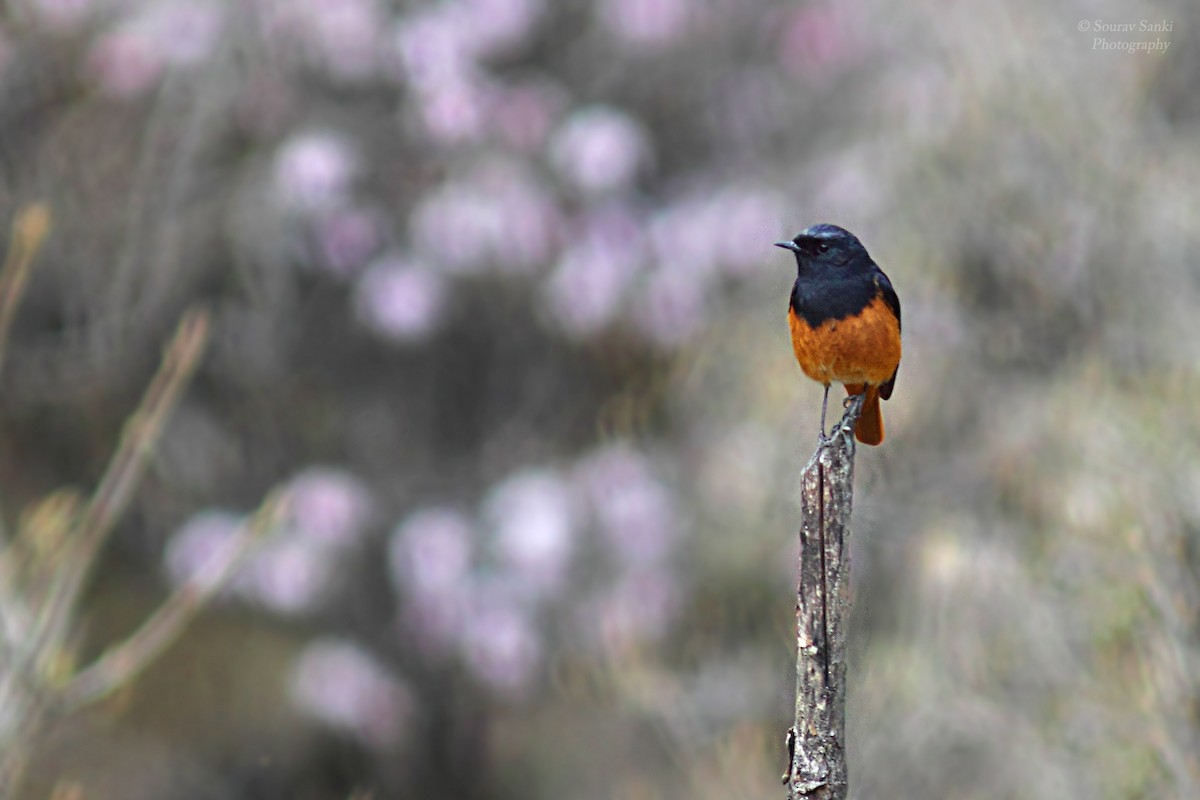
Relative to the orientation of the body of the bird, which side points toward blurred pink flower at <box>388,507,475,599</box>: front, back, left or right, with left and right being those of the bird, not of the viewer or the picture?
right

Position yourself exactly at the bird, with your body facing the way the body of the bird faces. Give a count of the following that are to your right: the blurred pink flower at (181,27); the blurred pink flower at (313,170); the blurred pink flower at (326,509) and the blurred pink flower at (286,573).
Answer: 4

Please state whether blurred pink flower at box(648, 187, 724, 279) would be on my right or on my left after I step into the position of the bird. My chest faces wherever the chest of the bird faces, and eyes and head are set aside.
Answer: on my right

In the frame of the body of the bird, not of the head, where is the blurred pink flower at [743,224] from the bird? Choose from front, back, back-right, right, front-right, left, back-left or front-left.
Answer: back-right

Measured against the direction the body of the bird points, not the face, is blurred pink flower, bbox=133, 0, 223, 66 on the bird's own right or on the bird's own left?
on the bird's own right

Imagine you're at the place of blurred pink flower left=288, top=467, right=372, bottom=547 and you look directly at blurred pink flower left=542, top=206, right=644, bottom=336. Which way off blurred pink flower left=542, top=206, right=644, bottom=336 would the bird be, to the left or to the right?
right

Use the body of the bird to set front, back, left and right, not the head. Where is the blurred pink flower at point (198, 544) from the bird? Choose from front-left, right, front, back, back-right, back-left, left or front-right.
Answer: right

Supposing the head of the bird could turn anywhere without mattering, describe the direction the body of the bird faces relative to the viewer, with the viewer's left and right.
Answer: facing the viewer and to the left of the viewer

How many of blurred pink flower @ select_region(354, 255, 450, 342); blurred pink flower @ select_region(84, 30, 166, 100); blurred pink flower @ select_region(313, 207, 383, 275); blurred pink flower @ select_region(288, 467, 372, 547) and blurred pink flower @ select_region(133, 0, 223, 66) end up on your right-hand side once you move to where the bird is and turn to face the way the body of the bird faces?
5

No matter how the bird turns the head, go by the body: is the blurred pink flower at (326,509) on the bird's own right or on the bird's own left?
on the bird's own right

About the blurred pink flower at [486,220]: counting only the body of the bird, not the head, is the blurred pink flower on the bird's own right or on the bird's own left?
on the bird's own right

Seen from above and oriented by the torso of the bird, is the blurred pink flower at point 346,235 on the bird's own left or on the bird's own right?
on the bird's own right

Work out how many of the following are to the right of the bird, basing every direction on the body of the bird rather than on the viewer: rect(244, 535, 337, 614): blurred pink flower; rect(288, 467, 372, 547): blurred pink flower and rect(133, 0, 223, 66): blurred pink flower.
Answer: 3

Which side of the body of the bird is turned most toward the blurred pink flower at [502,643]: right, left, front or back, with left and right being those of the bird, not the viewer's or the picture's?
right

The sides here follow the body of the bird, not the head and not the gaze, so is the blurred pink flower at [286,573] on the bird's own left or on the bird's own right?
on the bird's own right
